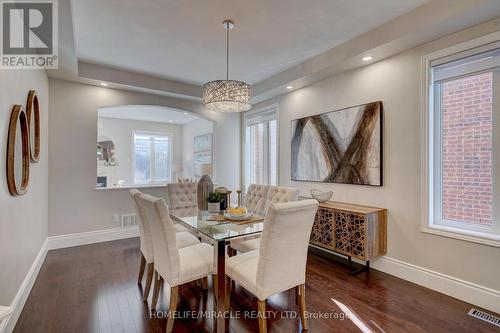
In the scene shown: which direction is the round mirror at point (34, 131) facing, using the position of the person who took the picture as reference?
facing to the right of the viewer

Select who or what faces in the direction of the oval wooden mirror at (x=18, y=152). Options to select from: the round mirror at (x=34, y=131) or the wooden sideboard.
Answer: the wooden sideboard

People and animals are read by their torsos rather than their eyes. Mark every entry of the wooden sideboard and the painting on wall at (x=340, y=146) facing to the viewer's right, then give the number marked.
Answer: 0

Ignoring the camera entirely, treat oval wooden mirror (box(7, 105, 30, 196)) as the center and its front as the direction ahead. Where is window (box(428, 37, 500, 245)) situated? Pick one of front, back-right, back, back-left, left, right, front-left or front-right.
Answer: front-right

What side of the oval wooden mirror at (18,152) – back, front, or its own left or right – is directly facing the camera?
right

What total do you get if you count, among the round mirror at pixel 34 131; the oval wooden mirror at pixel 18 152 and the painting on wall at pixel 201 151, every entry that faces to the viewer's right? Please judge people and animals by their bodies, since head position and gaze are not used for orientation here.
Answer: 2

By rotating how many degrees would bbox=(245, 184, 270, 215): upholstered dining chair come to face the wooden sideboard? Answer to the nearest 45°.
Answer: approximately 135° to its left

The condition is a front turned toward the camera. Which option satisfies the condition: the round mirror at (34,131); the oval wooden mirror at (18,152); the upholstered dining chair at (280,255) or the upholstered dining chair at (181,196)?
the upholstered dining chair at (181,196)

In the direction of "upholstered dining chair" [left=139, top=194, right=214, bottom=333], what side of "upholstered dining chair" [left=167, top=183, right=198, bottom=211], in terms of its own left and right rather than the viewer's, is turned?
front

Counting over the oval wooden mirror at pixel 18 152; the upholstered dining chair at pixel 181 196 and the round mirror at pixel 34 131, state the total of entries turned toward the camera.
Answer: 1

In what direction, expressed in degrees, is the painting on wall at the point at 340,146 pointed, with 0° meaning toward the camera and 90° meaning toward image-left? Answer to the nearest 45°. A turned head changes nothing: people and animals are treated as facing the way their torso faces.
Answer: approximately 45°

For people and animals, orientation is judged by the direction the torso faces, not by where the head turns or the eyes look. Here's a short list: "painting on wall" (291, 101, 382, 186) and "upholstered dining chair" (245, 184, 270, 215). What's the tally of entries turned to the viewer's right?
0
